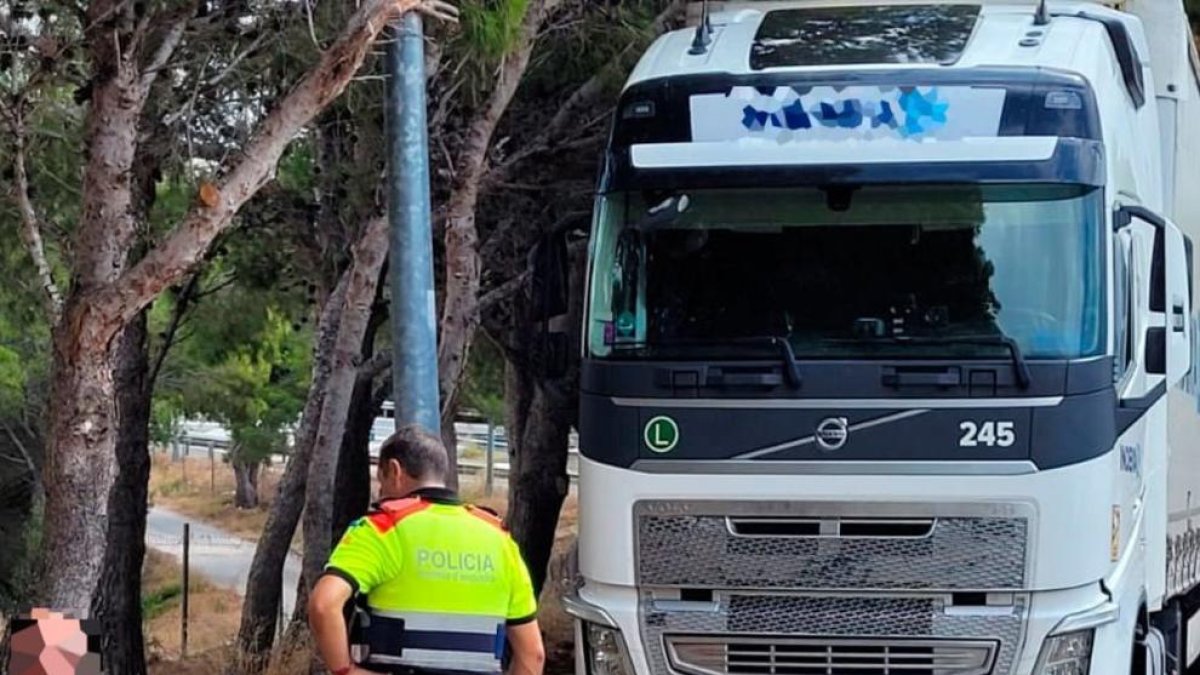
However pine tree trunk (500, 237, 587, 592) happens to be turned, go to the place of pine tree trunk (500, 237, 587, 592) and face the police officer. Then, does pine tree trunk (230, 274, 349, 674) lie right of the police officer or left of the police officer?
right

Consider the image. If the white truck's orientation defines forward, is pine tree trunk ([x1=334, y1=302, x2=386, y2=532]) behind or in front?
behind

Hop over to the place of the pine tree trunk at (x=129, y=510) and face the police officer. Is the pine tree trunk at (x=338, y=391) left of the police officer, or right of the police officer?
left

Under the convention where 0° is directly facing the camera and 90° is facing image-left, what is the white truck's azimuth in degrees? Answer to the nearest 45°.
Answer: approximately 0°

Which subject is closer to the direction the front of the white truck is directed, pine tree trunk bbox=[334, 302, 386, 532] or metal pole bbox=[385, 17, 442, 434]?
the metal pole

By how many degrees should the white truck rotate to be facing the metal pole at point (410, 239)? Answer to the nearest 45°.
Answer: approximately 90° to its right

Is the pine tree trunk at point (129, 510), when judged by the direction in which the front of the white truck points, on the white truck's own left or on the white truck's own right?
on the white truck's own right

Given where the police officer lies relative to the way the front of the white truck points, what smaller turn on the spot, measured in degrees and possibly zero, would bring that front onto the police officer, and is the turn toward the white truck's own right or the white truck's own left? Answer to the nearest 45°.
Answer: approximately 45° to the white truck's own right

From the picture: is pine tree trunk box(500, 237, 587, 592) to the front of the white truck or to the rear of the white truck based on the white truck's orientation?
to the rear

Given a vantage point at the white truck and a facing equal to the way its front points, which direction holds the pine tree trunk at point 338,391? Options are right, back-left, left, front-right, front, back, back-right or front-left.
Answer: back-right

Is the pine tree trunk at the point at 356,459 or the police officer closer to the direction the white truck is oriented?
the police officer
